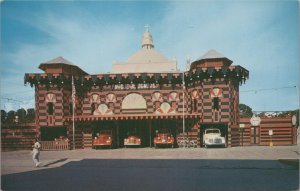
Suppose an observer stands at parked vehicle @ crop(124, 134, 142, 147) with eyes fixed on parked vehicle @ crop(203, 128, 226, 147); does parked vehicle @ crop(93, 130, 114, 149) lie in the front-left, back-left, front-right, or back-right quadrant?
back-right

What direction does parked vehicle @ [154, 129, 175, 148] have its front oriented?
toward the camera

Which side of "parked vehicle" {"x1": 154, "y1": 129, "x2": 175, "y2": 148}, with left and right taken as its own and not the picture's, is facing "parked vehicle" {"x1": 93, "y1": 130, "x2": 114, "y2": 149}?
right

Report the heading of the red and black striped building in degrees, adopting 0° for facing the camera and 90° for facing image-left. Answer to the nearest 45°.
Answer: approximately 0°
